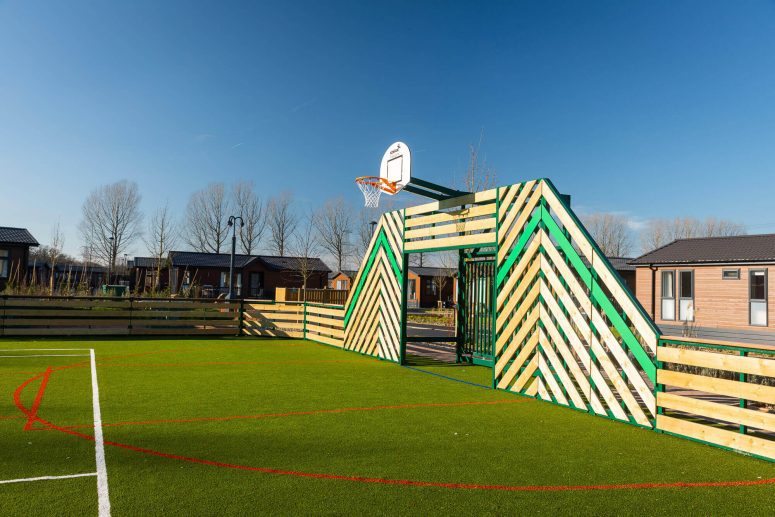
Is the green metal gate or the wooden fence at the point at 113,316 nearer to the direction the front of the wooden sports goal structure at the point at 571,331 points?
the wooden fence

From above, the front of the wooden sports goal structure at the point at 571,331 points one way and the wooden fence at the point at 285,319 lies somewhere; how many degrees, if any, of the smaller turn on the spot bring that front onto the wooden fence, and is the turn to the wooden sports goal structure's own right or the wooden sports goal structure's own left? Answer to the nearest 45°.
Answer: approximately 90° to the wooden sports goal structure's own right

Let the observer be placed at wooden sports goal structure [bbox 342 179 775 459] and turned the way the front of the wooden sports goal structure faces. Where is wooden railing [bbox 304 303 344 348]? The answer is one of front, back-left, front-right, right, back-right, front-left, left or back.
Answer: right

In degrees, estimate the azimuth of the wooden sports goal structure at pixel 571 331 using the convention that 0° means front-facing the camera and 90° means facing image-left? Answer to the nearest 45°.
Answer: approximately 45°
